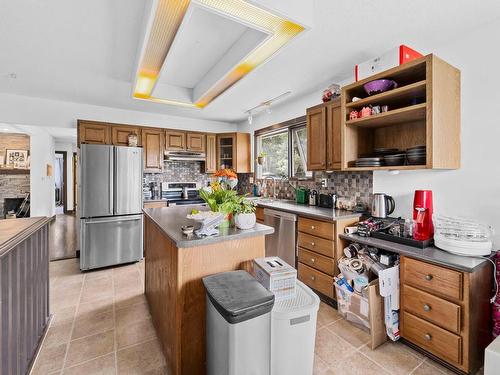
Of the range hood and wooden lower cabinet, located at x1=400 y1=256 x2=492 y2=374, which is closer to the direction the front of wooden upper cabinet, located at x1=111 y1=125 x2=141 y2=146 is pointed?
the wooden lower cabinet

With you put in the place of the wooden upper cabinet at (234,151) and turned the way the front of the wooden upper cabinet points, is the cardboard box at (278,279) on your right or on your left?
on your left

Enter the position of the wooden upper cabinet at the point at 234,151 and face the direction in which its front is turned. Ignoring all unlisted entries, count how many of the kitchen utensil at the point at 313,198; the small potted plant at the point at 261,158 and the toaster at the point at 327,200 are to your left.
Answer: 3

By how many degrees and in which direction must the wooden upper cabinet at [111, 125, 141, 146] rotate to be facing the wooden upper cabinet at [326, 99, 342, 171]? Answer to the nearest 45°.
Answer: approximately 45° to its left

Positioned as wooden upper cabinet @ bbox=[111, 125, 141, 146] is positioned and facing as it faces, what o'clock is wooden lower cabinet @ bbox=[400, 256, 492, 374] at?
The wooden lower cabinet is roughly at 11 o'clock from the wooden upper cabinet.

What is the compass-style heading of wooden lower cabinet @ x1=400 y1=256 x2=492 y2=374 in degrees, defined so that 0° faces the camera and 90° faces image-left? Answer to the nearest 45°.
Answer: approximately 45°

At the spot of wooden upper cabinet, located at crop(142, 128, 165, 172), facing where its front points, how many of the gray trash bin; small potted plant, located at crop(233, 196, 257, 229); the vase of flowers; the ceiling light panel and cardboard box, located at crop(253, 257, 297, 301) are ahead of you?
5

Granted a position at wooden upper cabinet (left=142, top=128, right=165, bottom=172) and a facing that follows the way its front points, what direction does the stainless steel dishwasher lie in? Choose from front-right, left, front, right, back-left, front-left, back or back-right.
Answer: front-left

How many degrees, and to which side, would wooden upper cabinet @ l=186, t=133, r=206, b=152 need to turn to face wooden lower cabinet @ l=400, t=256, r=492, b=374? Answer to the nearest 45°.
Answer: approximately 45° to its left

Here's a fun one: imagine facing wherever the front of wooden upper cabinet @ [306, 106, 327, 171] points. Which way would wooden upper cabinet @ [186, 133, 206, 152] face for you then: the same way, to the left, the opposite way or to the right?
to the left

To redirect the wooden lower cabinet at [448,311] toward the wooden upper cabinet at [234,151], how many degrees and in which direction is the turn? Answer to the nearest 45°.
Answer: approximately 90° to its right

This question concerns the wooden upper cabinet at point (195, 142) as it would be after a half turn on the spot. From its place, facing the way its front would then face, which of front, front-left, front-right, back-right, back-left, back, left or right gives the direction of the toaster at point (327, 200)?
back-right

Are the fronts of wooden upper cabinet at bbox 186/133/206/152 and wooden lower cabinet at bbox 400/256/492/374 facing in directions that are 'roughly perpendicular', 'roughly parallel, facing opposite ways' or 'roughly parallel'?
roughly perpendicular
